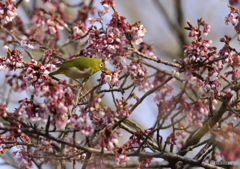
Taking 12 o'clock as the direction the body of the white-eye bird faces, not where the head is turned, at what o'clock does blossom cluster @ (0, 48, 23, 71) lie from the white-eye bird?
The blossom cluster is roughly at 5 o'clock from the white-eye bird.

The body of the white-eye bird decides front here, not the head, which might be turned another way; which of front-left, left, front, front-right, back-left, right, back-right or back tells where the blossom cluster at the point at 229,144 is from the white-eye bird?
front-right

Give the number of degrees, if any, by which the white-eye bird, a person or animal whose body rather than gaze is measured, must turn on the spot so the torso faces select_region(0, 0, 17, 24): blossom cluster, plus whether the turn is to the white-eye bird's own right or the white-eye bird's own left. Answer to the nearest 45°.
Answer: approximately 180°

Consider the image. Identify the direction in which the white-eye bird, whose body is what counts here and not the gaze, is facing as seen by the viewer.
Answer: to the viewer's right
